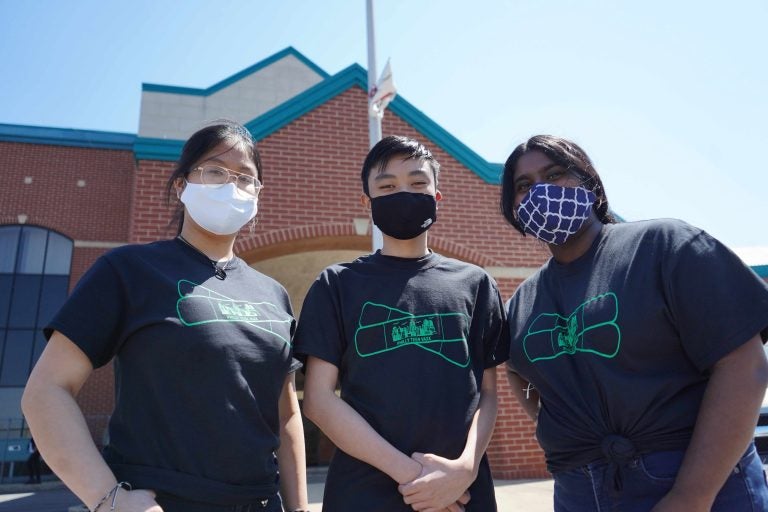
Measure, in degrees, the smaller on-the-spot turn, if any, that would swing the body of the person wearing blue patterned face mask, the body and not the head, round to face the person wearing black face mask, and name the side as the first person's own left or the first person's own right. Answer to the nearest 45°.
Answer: approximately 45° to the first person's own right

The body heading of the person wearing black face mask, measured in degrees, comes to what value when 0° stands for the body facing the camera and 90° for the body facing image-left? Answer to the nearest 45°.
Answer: approximately 0°

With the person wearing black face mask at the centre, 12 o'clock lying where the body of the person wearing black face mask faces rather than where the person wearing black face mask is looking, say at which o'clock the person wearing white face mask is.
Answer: The person wearing white face mask is roughly at 2 o'clock from the person wearing black face mask.

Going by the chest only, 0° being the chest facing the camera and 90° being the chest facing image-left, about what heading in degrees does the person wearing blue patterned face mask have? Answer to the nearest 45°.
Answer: approximately 45°

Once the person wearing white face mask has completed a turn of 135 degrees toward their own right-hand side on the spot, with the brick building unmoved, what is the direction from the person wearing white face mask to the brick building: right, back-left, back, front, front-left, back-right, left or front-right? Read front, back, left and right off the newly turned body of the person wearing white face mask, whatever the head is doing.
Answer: right
